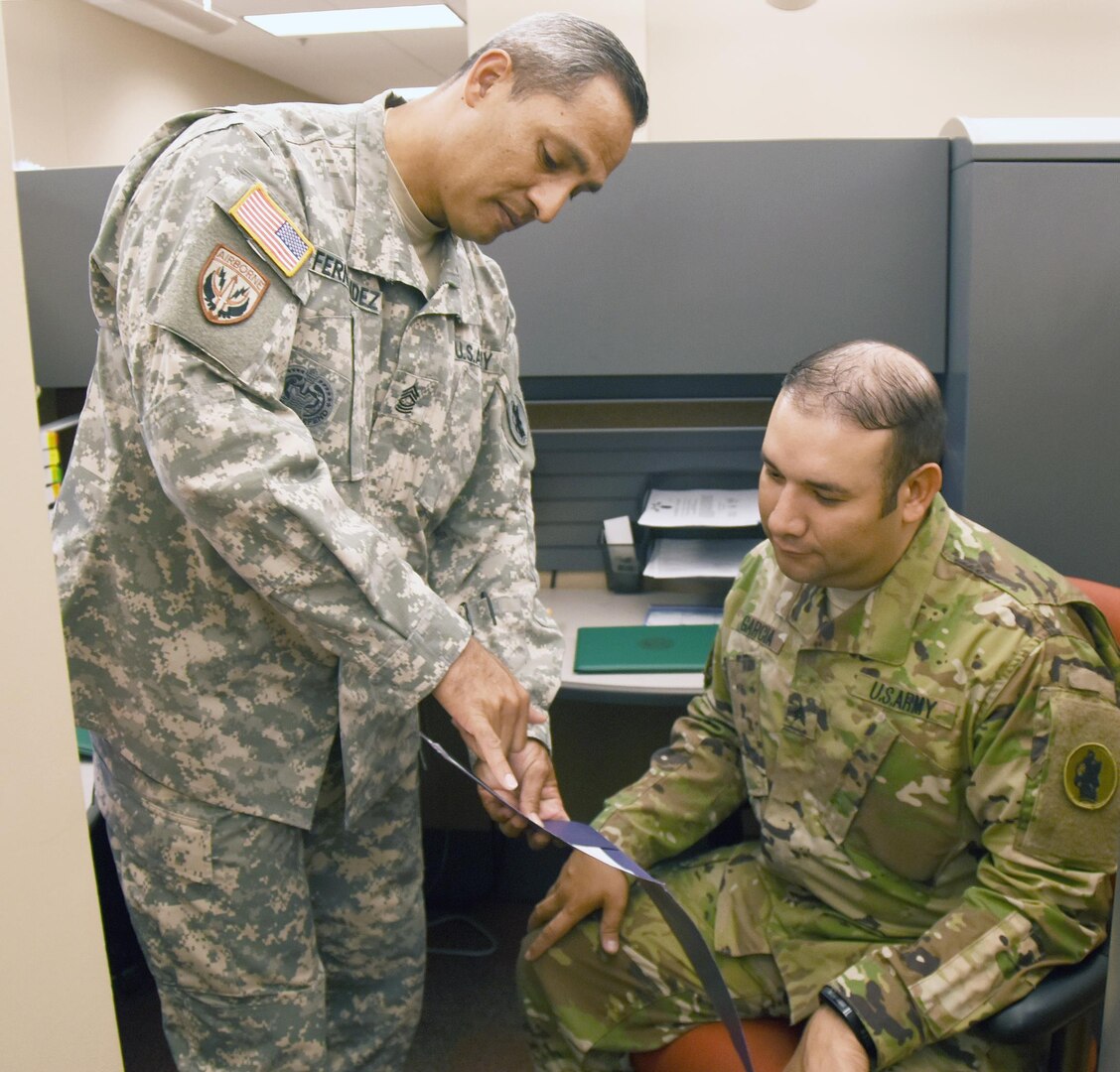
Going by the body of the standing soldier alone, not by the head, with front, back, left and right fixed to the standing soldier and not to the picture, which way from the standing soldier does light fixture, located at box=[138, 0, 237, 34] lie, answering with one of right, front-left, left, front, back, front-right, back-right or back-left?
back-left

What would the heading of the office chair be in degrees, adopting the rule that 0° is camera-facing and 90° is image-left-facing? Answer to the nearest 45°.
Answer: approximately 45°

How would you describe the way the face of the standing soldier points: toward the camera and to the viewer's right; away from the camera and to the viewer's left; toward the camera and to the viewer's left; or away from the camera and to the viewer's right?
toward the camera and to the viewer's right

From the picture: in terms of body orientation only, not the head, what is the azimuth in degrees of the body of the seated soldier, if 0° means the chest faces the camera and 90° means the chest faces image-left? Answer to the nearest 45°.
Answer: approximately 45°

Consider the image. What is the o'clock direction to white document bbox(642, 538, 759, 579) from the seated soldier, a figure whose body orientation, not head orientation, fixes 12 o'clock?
The white document is roughly at 4 o'clock from the seated soldier.

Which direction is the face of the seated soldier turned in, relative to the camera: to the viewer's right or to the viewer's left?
to the viewer's left

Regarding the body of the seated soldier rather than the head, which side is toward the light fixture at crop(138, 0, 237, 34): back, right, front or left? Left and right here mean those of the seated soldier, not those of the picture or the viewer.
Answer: right
